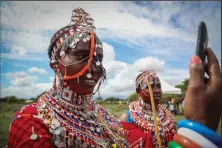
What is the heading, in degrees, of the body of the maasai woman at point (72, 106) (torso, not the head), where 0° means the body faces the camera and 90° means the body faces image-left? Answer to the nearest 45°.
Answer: approximately 315°

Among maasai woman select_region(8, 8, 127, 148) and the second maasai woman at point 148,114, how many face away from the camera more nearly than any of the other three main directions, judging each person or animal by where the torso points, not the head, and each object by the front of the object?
0

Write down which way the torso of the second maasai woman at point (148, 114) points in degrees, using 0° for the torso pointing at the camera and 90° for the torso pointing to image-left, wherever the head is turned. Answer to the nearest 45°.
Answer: approximately 315°

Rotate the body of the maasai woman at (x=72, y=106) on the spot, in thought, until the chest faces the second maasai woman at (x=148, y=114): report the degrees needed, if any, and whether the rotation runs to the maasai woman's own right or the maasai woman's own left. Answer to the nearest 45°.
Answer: approximately 90° to the maasai woman's own left

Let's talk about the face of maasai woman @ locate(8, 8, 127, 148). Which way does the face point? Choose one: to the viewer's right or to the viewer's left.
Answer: to the viewer's right

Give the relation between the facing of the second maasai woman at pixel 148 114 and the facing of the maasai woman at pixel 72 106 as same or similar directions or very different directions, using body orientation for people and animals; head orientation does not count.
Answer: same or similar directions

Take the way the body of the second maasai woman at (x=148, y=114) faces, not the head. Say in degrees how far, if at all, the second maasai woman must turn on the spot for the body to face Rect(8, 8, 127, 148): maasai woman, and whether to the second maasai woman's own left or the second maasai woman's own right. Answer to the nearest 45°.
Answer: approximately 45° to the second maasai woman's own right
